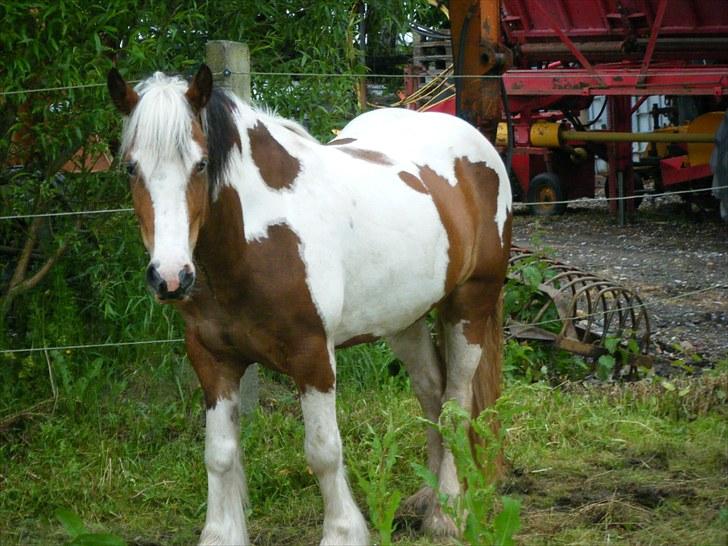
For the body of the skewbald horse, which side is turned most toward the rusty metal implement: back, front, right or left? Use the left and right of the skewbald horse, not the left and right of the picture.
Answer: back

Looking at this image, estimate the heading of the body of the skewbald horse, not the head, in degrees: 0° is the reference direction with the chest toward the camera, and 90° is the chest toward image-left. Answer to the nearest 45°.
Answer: approximately 45°

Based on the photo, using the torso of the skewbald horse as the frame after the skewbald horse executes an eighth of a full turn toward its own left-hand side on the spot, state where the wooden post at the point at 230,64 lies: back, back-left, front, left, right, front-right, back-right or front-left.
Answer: back

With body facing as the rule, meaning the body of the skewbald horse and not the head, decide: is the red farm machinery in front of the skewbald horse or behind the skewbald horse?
behind
